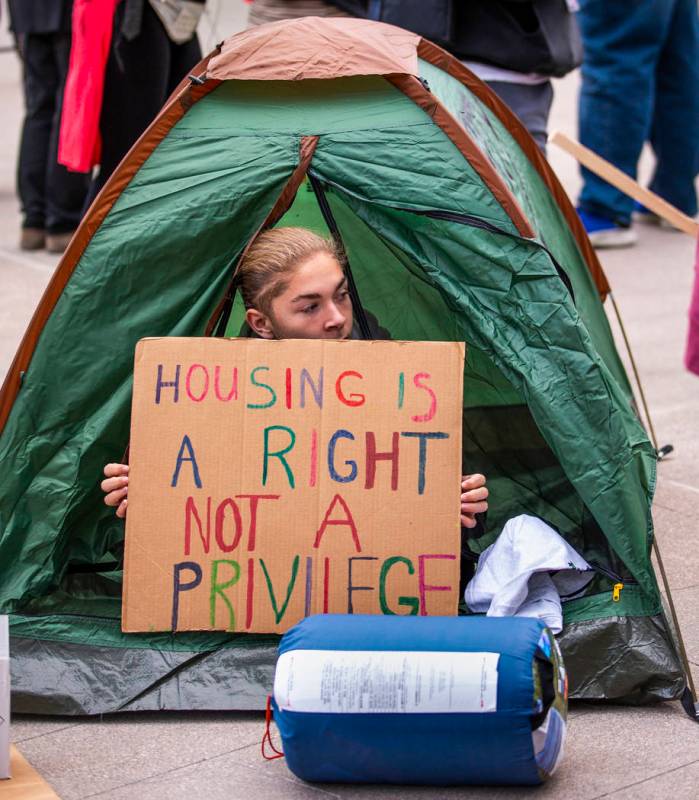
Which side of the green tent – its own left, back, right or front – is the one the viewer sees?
front

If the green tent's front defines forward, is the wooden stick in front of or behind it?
behind

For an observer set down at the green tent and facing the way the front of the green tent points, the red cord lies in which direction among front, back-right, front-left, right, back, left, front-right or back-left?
front

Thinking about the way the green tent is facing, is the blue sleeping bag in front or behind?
in front

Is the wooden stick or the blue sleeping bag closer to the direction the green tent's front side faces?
the blue sleeping bag

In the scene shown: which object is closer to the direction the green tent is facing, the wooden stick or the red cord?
the red cord
